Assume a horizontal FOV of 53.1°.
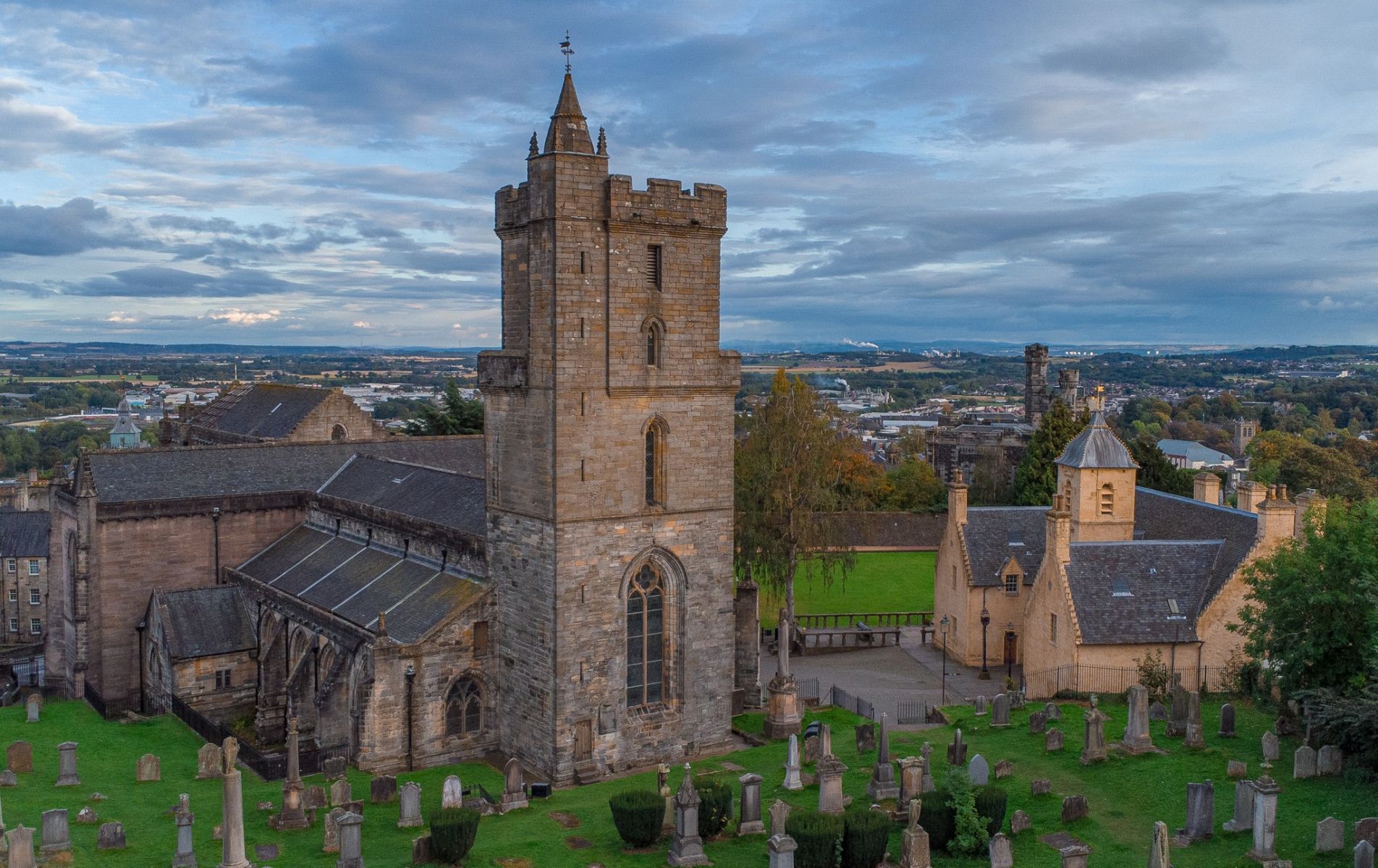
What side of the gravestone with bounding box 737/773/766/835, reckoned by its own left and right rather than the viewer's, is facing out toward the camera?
front

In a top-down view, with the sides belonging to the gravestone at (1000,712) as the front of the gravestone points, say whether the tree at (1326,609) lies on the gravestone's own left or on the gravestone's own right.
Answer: on the gravestone's own left

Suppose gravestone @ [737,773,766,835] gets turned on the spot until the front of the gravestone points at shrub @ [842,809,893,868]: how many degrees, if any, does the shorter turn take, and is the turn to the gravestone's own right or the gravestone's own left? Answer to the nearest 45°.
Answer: approximately 45° to the gravestone's own left

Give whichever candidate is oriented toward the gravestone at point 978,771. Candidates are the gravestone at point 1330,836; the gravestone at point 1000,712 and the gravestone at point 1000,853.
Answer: the gravestone at point 1000,712

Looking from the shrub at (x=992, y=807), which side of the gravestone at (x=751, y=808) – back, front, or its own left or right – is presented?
left

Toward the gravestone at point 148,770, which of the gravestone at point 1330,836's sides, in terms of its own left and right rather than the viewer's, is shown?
right

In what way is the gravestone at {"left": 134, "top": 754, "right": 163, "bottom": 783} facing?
toward the camera

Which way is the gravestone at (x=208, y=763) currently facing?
toward the camera

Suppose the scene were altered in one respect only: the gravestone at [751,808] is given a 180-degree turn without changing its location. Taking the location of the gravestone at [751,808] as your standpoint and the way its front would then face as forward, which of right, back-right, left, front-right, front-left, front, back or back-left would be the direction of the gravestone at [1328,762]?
right

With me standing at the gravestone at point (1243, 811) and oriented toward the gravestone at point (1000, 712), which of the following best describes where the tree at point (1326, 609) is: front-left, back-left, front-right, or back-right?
front-right

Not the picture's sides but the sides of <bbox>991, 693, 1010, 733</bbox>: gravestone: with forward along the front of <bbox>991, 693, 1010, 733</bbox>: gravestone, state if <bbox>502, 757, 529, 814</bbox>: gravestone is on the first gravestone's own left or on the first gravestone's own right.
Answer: on the first gravestone's own right

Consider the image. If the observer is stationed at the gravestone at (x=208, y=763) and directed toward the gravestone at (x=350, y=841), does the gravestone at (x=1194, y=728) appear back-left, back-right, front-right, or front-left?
front-left

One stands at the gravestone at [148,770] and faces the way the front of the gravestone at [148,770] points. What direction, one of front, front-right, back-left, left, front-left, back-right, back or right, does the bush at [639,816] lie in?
front-left

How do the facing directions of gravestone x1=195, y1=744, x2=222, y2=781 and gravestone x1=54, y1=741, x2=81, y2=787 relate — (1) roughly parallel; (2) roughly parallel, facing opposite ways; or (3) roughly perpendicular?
roughly parallel

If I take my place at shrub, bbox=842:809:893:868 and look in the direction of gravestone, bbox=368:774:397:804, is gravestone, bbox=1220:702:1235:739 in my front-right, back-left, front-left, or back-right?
back-right

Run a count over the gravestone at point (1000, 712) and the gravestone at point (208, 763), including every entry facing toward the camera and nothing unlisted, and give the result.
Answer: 2

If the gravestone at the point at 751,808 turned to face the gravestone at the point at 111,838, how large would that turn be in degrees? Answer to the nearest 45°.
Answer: approximately 90° to its right

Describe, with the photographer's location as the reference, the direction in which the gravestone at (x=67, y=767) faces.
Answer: facing the viewer

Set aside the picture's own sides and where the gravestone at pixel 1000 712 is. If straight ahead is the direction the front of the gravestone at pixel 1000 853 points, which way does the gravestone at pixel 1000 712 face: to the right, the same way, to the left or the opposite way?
the same way
